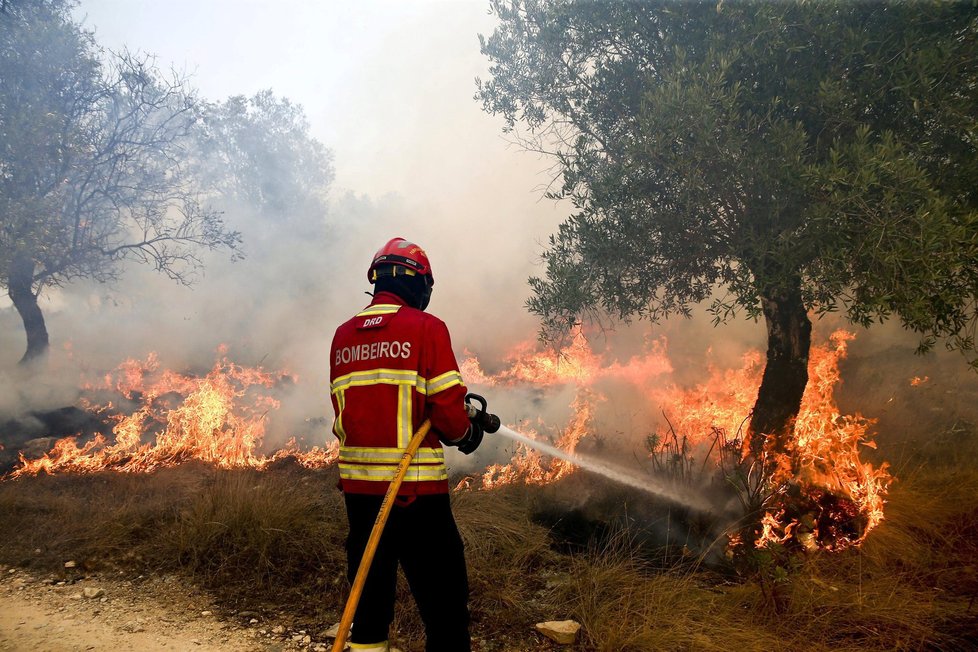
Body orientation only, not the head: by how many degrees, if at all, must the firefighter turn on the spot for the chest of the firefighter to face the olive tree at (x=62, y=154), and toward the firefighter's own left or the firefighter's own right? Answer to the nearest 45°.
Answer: approximately 90° to the firefighter's own left

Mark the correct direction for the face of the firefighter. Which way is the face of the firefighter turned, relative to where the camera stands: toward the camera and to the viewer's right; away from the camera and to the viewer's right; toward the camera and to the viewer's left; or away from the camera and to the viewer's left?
away from the camera and to the viewer's right

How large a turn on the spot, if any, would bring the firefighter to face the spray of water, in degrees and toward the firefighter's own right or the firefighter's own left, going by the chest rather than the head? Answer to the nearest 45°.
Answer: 0° — they already face it

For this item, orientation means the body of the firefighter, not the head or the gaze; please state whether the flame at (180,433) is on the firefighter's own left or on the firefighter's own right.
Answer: on the firefighter's own left

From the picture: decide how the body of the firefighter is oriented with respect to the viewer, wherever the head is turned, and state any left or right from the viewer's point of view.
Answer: facing away from the viewer and to the right of the viewer

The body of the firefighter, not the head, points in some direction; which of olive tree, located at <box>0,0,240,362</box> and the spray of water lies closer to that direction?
the spray of water
